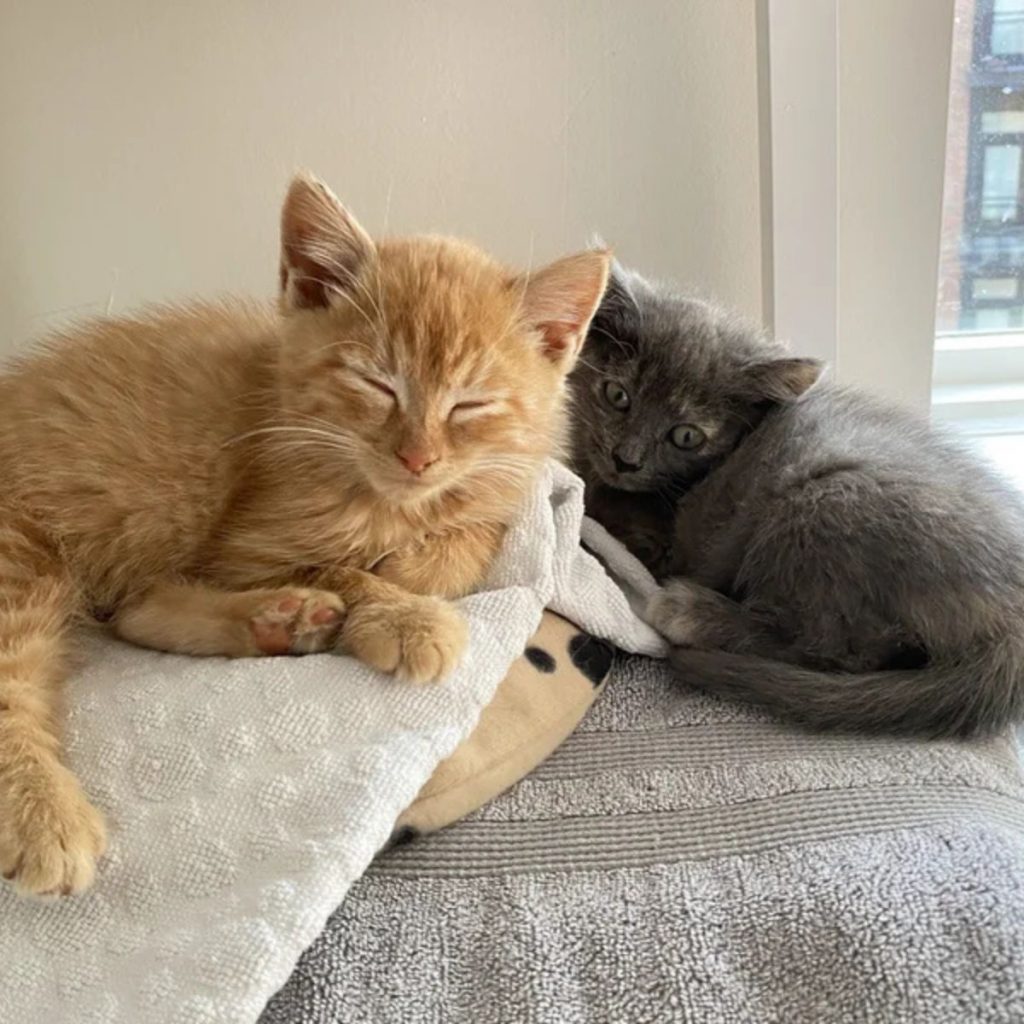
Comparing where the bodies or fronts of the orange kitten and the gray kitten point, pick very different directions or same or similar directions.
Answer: very different directions

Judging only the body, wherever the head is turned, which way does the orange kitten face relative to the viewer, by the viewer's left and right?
facing the viewer and to the right of the viewer

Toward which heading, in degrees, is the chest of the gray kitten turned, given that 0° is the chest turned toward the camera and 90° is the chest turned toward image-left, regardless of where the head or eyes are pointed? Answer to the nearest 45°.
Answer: approximately 90°

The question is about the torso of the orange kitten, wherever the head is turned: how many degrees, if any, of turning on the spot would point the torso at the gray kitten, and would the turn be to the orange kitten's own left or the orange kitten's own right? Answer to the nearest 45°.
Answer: approximately 45° to the orange kitten's own left

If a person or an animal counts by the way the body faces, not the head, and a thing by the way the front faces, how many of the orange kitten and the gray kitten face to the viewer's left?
1
